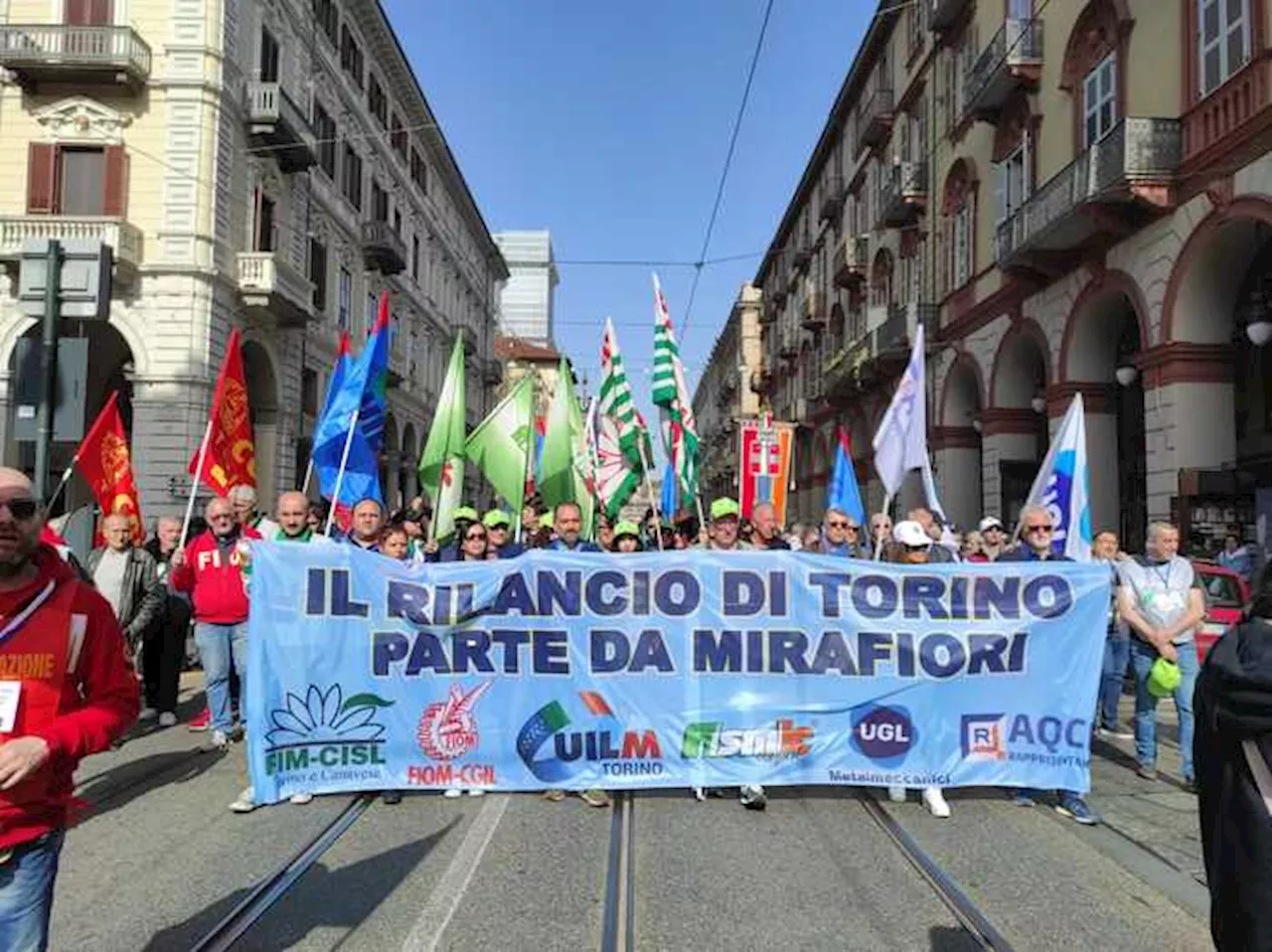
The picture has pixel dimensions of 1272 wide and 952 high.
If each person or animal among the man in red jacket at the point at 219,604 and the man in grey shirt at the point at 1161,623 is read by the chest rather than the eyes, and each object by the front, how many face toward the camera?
2

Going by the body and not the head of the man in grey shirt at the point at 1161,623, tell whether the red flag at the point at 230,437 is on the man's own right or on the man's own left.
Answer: on the man's own right

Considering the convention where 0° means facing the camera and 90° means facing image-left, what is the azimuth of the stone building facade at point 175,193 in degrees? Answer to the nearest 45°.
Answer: approximately 315°

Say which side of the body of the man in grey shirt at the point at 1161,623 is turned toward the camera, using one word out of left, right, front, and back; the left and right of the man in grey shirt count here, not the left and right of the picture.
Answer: front

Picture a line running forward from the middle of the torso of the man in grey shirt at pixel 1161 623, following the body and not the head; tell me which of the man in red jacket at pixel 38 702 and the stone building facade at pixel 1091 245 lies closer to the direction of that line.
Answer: the man in red jacket

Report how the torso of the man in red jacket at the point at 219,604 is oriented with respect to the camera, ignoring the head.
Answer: toward the camera

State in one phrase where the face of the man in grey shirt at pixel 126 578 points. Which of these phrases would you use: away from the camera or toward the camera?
toward the camera

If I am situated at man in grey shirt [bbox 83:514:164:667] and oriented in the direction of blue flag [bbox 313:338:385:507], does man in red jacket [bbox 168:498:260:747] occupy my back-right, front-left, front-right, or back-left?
front-right

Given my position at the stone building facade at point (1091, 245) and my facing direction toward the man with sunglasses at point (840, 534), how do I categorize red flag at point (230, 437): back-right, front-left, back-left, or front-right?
front-right

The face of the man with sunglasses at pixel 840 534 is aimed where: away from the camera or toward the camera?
toward the camera

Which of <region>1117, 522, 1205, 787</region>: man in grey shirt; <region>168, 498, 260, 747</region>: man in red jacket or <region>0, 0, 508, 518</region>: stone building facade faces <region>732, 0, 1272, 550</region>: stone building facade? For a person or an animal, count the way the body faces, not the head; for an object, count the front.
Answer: <region>0, 0, 508, 518</region>: stone building facade

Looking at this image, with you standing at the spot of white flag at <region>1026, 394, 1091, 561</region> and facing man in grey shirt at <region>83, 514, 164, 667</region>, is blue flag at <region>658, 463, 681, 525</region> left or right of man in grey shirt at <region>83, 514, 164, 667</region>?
right

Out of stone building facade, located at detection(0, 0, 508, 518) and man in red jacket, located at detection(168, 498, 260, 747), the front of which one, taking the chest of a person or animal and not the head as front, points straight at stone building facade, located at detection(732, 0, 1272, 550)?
stone building facade, located at detection(0, 0, 508, 518)

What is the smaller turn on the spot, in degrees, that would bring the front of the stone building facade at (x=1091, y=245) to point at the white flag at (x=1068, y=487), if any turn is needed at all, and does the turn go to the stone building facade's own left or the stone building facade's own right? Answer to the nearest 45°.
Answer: approximately 45° to the stone building facade's own left

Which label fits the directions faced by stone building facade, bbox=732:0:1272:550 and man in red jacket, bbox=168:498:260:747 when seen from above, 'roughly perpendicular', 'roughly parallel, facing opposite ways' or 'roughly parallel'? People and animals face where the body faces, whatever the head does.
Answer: roughly perpendicular

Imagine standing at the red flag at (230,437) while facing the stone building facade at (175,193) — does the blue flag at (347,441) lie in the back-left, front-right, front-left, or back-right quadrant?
back-right
